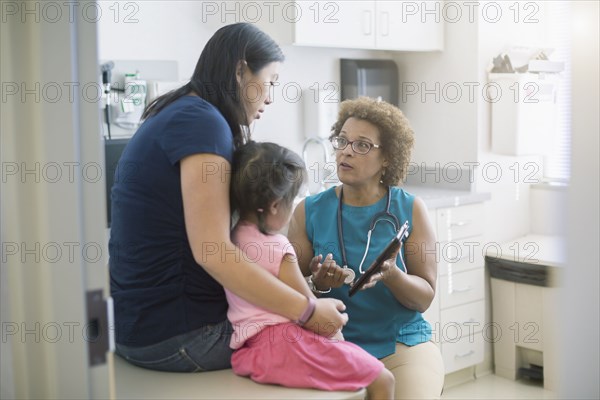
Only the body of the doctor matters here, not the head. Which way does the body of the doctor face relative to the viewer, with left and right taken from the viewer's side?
facing the viewer and to the left of the viewer

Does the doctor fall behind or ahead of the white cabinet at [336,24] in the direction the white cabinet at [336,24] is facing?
ahead

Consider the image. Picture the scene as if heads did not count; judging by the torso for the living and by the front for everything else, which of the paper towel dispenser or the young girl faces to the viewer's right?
the young girl

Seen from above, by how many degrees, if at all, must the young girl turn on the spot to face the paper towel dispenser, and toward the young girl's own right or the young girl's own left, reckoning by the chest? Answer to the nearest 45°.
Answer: approximately 90° to the young girl's own left

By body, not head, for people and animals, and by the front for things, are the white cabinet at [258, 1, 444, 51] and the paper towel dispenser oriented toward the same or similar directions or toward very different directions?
same or similar directions

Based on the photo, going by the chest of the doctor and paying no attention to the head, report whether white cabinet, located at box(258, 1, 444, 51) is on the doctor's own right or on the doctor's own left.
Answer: on the doctor's own right

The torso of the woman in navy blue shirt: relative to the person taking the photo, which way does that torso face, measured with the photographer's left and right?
facing away from the viewer and to the right of the viewer

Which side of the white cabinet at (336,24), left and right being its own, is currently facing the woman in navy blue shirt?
front

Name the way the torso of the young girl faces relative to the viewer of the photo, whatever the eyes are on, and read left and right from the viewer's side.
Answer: facing to the right of the viewer

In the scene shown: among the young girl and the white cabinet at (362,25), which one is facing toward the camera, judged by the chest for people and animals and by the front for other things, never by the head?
the white cabinet

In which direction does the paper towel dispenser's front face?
toward the camera

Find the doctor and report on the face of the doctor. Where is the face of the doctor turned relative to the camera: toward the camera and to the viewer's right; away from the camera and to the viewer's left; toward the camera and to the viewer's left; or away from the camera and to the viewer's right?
toward the camera and to the viewer's left

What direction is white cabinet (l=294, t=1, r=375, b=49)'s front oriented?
toward the camera
